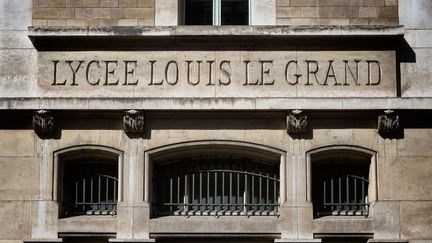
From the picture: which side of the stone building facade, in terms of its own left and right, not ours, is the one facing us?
front
